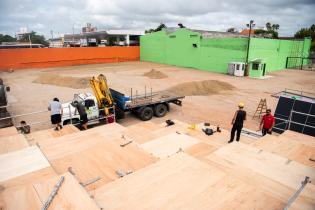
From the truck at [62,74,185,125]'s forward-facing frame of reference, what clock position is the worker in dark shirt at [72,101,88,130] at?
The worker in dark shirt is roughly at 12 o'clock from the truck.

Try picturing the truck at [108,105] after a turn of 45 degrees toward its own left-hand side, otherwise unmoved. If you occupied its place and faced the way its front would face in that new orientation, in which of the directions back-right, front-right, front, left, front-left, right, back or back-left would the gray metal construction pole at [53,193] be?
front

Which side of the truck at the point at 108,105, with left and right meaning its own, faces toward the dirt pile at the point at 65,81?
right

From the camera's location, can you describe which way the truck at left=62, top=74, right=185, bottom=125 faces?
facing the viewer and to the left of the viewer

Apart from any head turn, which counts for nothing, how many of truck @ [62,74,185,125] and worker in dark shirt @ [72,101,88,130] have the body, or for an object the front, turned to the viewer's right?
0

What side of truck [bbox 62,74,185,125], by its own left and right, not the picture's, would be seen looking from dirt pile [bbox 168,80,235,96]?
back
